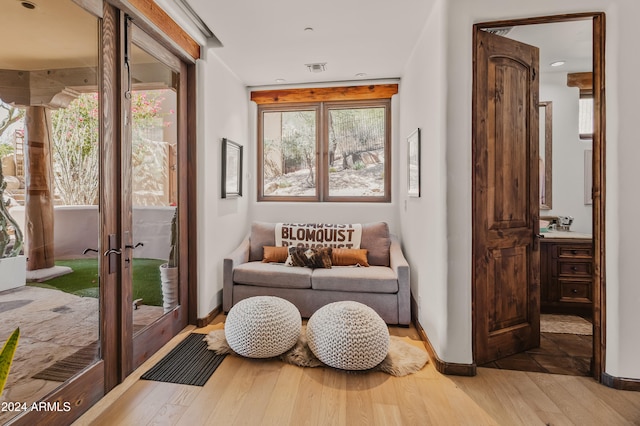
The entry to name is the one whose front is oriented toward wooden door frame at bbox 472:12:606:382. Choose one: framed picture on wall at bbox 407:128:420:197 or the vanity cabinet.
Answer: the vanity cabinet

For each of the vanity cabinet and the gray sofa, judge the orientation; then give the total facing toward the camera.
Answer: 2

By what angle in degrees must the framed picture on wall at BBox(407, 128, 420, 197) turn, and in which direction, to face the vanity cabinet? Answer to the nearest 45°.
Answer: approximately 180°

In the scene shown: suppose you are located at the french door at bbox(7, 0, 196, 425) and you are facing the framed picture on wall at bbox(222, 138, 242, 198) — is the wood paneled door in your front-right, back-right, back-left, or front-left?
front-right

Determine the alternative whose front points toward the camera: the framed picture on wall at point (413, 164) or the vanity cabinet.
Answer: the vanity cabinet

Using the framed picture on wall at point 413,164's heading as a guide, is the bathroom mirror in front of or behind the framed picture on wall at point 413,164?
behind

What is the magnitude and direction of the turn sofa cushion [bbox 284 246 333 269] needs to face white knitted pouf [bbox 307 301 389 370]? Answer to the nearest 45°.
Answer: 0° — it already faces it

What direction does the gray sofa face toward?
toward the camera

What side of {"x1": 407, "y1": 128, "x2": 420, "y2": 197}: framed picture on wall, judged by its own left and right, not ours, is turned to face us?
left

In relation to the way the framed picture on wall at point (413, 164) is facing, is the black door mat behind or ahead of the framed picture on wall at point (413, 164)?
ahead

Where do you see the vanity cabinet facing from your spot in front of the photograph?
facing the viewer

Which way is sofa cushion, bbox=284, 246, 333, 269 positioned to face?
toward the camera
